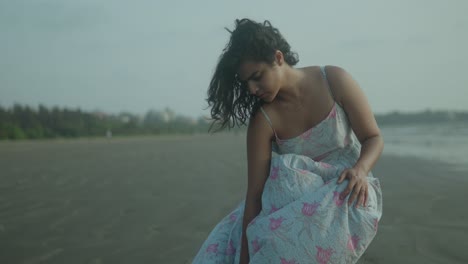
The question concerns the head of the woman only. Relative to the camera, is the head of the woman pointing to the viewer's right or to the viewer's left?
to the viewer's left

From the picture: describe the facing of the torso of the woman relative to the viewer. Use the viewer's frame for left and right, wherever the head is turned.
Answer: facing the viewer
